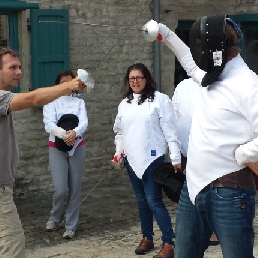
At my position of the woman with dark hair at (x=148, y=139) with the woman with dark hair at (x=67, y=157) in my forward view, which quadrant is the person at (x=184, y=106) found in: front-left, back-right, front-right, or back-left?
back-right

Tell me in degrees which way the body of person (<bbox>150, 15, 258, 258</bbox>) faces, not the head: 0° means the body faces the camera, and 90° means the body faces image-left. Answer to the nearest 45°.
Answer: approximately 45°

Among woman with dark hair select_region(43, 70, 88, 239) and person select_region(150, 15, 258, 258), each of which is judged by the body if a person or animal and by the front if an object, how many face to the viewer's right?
0

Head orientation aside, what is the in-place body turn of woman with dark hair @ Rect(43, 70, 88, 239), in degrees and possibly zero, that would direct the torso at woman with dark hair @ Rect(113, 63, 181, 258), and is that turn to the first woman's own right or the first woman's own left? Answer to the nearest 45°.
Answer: approximately 45° to the first woman's own left

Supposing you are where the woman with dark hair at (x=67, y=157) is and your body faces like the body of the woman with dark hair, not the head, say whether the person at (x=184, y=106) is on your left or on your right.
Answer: on your left

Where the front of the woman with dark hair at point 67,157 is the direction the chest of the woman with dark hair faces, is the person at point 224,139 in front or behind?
in front

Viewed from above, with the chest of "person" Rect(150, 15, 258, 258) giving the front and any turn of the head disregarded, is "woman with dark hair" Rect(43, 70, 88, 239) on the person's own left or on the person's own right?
on the person's own right
